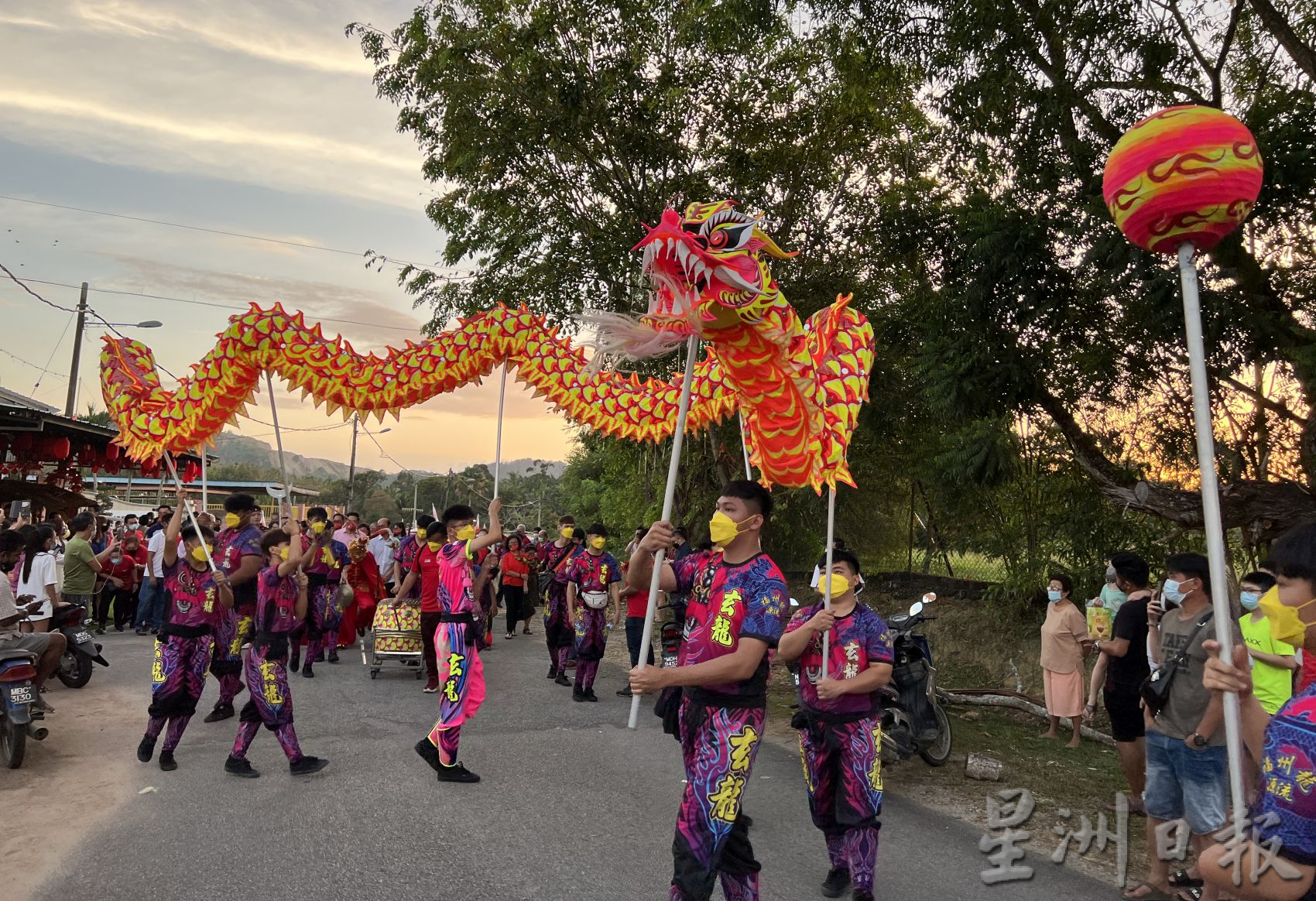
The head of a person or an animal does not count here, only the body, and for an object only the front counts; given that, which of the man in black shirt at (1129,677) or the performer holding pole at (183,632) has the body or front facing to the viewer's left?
the man in black shirt

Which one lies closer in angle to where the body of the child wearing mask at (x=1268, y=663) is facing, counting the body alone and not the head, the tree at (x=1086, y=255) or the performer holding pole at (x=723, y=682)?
the performer holding pole

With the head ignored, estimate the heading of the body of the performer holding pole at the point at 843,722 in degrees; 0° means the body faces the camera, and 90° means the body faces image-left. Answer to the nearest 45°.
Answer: approximately 45°

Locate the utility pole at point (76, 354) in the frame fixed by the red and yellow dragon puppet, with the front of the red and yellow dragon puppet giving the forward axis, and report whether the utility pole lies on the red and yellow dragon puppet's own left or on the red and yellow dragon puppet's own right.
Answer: on the red and yellow dragon puppet's own right

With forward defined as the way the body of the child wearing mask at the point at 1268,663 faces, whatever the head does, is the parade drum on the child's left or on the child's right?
on the child's right

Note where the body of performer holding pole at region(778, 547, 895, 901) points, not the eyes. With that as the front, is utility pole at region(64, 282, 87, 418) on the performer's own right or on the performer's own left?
on the performer's own right

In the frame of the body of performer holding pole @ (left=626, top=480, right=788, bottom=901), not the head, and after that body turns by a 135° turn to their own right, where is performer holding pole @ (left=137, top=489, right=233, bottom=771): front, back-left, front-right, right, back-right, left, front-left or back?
front-left

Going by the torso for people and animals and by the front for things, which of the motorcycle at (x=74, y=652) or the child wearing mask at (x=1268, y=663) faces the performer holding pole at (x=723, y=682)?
the child wearing mask

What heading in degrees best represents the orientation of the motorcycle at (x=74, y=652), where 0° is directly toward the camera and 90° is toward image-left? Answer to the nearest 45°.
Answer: approximately 135°
